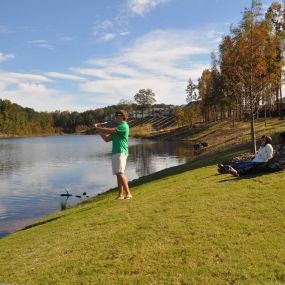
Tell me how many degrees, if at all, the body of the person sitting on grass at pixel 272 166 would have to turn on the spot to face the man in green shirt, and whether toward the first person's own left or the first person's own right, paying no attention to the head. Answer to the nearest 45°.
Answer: approximately 45° to the first person's own left

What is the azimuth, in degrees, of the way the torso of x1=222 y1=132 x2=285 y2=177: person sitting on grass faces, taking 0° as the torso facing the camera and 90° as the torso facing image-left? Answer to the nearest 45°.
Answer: approximately 90°

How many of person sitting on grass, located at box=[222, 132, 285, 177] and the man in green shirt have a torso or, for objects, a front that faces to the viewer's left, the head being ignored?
2

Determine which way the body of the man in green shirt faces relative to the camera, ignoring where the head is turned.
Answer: to the viewer's left

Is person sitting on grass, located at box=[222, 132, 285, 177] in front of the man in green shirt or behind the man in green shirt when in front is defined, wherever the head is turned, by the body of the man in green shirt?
behind
